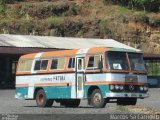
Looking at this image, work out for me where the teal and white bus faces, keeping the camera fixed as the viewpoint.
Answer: facing the viewer and to the right of the viewer
